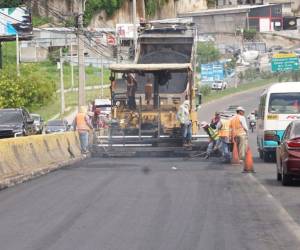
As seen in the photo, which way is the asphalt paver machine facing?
away from the camera

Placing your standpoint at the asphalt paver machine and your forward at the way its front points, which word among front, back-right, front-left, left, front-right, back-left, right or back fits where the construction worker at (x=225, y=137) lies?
back-right

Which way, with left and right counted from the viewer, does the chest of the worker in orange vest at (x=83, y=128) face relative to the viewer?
facing away from the viewer

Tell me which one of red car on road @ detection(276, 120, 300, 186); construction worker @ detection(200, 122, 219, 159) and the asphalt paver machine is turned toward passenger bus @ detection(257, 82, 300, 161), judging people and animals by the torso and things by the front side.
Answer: the red car on road

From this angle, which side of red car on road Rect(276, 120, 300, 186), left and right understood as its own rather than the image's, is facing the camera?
back

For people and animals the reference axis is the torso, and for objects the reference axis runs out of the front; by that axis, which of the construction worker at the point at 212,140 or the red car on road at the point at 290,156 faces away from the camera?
the red car on road

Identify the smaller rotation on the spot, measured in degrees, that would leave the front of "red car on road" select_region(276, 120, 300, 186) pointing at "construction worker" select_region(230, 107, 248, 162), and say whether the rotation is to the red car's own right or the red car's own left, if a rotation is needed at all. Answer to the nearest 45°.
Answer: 0° — it already faces them
